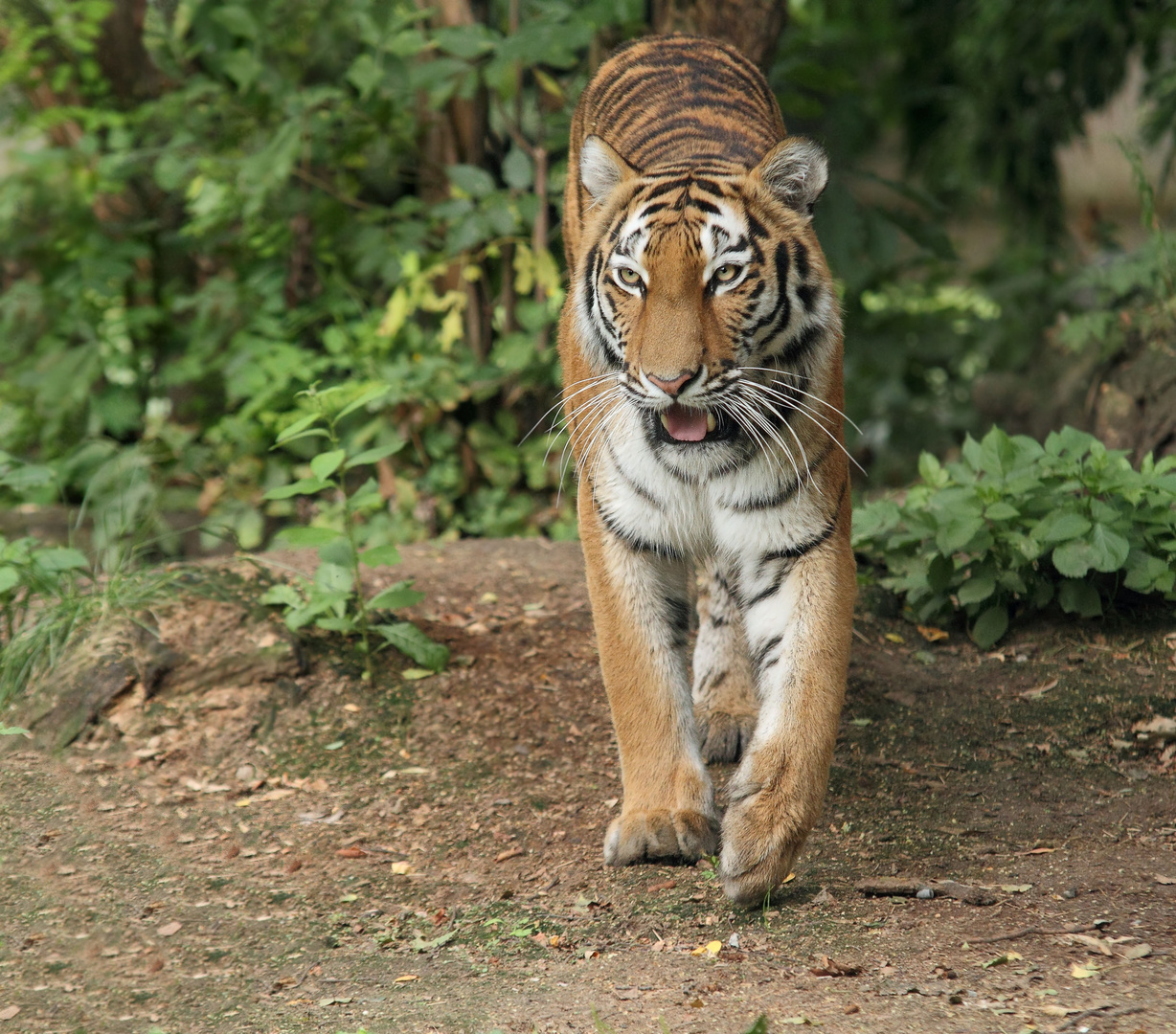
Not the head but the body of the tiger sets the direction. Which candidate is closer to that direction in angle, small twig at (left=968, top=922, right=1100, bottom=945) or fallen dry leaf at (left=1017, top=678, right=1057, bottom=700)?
the small twig

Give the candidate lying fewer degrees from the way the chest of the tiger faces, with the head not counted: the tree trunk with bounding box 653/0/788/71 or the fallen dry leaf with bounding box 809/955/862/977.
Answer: the fallen dry leaf

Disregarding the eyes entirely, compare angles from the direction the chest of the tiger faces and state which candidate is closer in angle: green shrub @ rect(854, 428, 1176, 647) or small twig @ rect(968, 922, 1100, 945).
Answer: the small twig

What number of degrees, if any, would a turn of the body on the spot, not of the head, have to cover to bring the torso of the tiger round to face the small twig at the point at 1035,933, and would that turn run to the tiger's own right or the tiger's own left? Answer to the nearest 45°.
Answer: approximately 45° to the tiger's own left

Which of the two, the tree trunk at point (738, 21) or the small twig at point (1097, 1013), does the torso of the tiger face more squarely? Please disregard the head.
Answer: the small twig

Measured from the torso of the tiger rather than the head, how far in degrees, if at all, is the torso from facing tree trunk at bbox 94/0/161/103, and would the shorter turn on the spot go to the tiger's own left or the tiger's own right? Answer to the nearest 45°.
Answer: approximately 135° to the tiger's own right

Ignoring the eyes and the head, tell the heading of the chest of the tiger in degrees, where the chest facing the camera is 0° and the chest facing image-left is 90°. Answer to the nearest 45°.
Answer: approximately 0°
